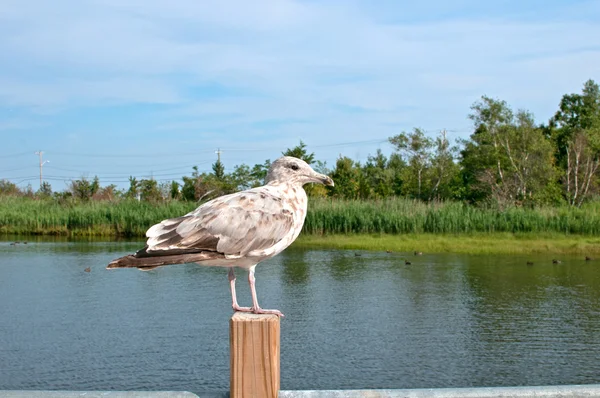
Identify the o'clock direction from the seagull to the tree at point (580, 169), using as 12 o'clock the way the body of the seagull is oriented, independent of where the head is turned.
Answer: The tree is roughly at 10 o'clock from the seagull.

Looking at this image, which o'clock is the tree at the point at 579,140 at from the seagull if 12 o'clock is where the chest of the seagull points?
The tree is roughly at 10 o'clock from the seagull.

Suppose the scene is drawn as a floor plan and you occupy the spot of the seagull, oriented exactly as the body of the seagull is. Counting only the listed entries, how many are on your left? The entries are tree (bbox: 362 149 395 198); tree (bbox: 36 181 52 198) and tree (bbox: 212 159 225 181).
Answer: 3

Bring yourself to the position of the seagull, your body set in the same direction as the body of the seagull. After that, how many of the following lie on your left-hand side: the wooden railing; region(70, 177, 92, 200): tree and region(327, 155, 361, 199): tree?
2

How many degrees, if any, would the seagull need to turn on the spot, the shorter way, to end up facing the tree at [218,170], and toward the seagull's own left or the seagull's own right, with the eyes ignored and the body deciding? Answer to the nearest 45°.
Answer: approximately 90° to the seagull's own left

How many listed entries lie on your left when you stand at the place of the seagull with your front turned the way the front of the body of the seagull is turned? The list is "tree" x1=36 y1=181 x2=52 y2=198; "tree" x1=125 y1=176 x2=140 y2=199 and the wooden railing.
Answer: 2

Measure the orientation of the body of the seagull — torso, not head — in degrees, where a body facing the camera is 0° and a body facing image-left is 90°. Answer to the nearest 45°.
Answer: approximately 270°

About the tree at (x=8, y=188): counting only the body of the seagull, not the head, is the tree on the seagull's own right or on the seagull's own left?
on the seagull's own left

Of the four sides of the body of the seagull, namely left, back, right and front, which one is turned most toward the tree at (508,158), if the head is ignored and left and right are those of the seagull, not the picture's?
left

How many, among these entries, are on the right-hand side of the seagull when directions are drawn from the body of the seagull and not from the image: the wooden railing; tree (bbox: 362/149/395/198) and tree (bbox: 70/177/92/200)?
1

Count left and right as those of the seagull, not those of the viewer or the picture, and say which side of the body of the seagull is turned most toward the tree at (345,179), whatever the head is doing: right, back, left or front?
left

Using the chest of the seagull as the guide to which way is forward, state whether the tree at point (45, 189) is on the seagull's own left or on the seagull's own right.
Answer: on the seagull's own left
